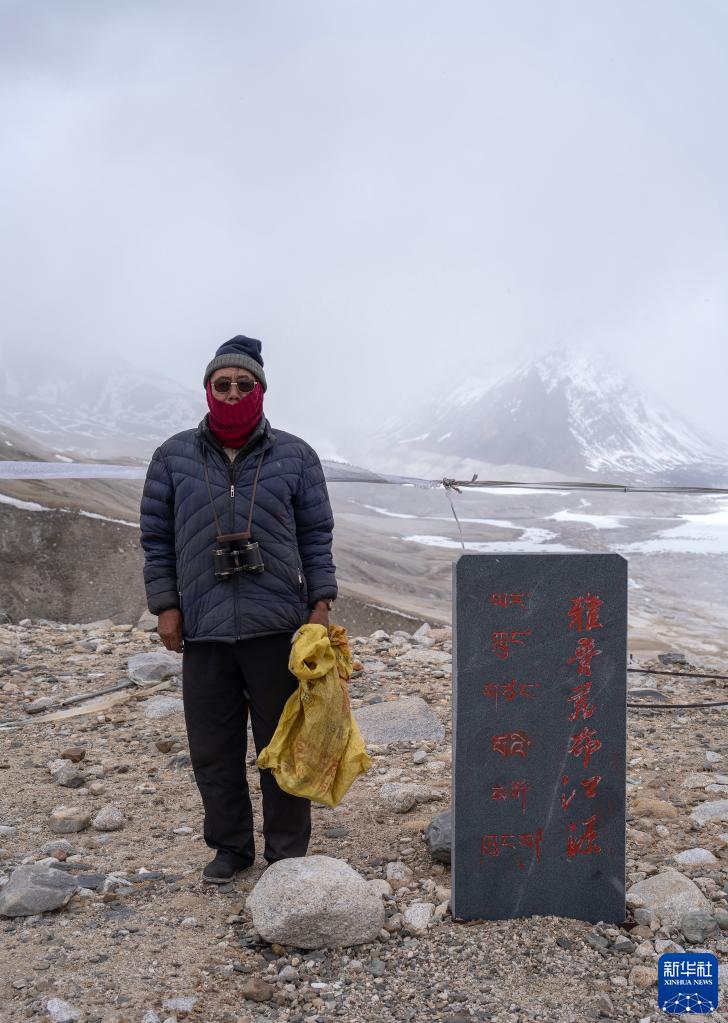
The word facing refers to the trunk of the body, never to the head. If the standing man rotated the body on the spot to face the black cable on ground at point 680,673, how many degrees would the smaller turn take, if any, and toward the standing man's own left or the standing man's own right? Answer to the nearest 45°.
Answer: approximately 135° to the standing man's own left

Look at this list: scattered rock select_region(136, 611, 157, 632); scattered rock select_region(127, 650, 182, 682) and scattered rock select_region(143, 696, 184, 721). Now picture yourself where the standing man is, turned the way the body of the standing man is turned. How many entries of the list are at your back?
3

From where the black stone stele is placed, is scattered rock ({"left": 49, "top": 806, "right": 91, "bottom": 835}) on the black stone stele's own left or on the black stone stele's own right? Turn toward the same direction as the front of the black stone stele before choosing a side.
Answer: on the black stone stele's own right

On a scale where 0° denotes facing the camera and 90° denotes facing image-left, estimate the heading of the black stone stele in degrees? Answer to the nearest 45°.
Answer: approximately 0°

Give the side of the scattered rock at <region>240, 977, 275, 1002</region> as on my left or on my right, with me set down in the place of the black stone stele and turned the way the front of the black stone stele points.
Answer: on my right

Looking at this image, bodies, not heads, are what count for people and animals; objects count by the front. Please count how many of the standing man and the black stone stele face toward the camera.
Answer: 2

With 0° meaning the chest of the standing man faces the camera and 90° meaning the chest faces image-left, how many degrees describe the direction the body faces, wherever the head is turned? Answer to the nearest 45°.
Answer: approximately 0°
